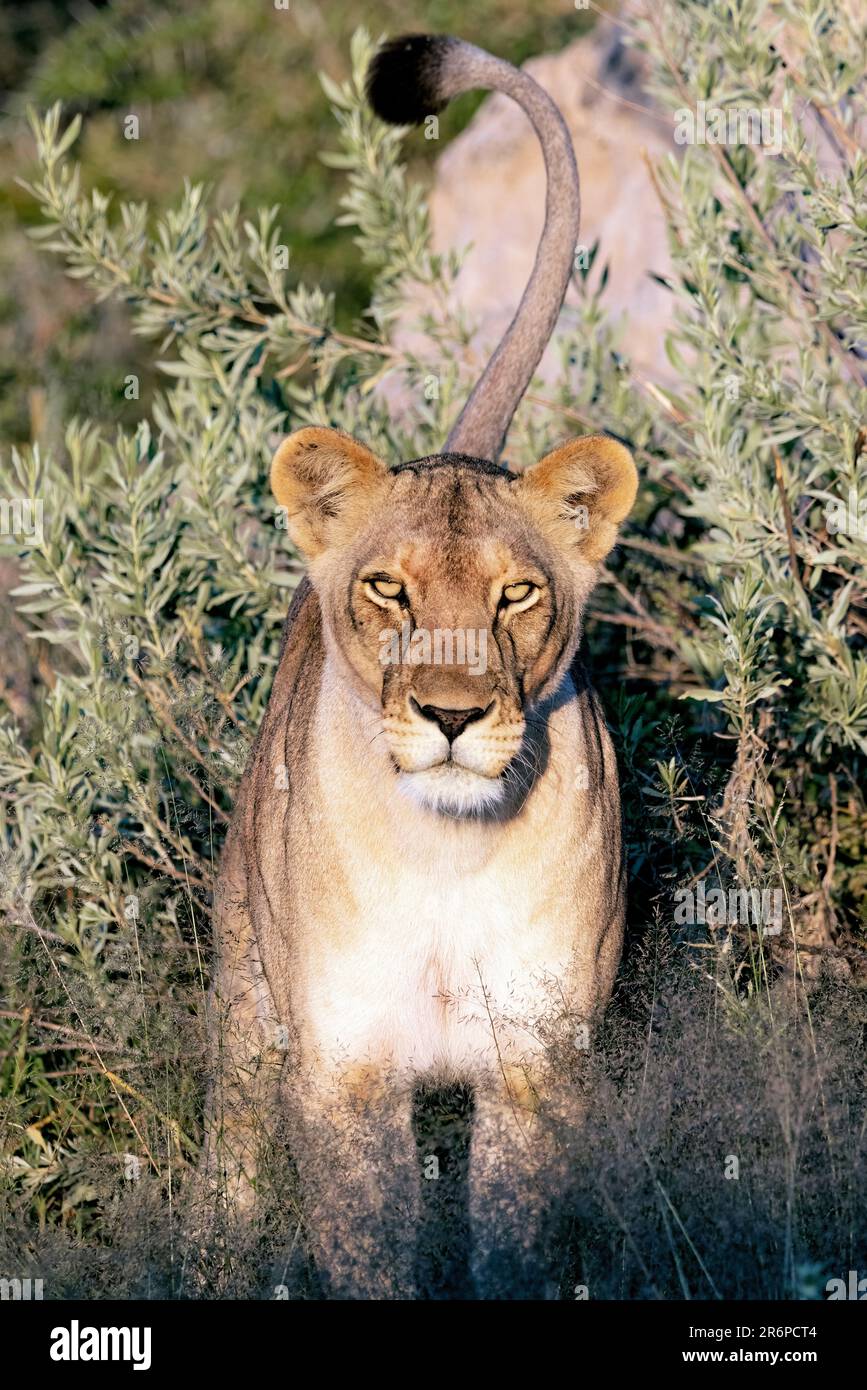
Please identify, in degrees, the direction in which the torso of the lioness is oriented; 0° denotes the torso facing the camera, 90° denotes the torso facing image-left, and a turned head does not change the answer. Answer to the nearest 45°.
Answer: approximately 0°
